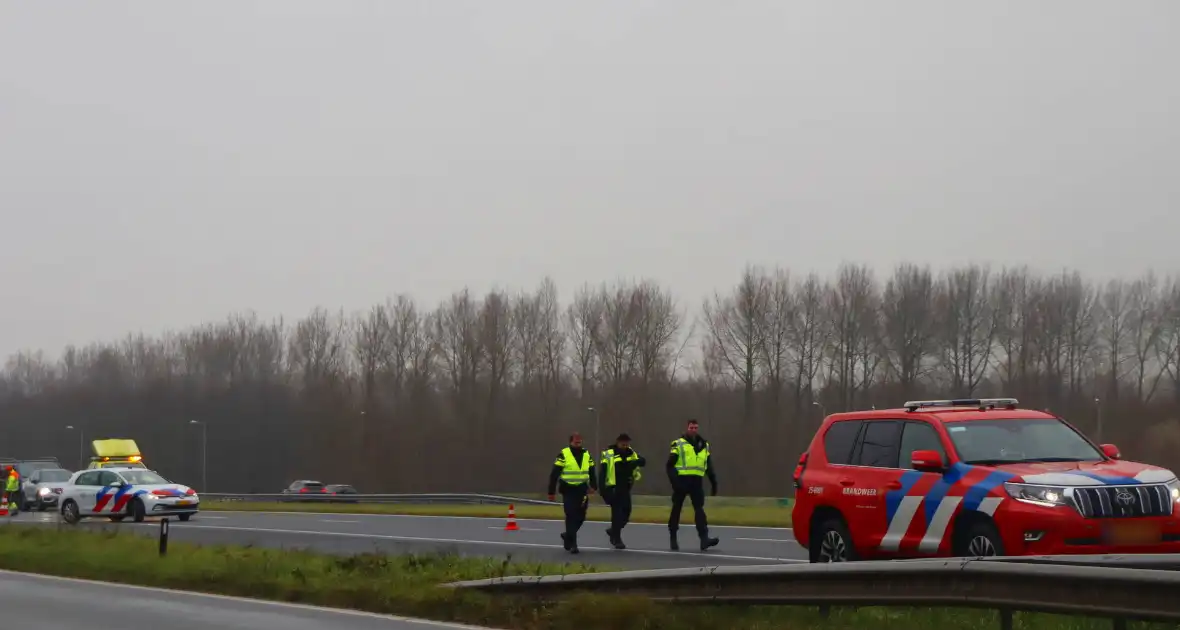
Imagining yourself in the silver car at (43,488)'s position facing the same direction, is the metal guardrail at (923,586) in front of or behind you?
in front

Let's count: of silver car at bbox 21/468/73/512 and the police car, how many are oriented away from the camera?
0

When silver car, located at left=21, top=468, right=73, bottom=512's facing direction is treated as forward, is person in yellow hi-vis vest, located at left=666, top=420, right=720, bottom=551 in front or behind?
in front

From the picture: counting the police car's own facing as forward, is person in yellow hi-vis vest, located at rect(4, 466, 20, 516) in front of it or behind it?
behind

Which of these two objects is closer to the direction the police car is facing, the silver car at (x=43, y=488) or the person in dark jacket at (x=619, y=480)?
the person in dark jacket

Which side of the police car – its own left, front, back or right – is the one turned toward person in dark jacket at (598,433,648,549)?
front

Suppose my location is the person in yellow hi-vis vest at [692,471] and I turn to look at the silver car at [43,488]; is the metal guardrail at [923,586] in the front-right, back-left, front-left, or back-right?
back-left

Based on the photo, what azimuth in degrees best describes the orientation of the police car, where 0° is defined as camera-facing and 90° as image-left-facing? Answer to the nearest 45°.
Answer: approximately 315°

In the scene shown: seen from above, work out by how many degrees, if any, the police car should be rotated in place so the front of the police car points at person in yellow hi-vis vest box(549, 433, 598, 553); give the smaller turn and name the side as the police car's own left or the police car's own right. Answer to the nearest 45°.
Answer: approximately 45° to the police car's own right

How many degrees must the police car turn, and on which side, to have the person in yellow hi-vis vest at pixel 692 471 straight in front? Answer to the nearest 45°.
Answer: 0° — it already faces them
